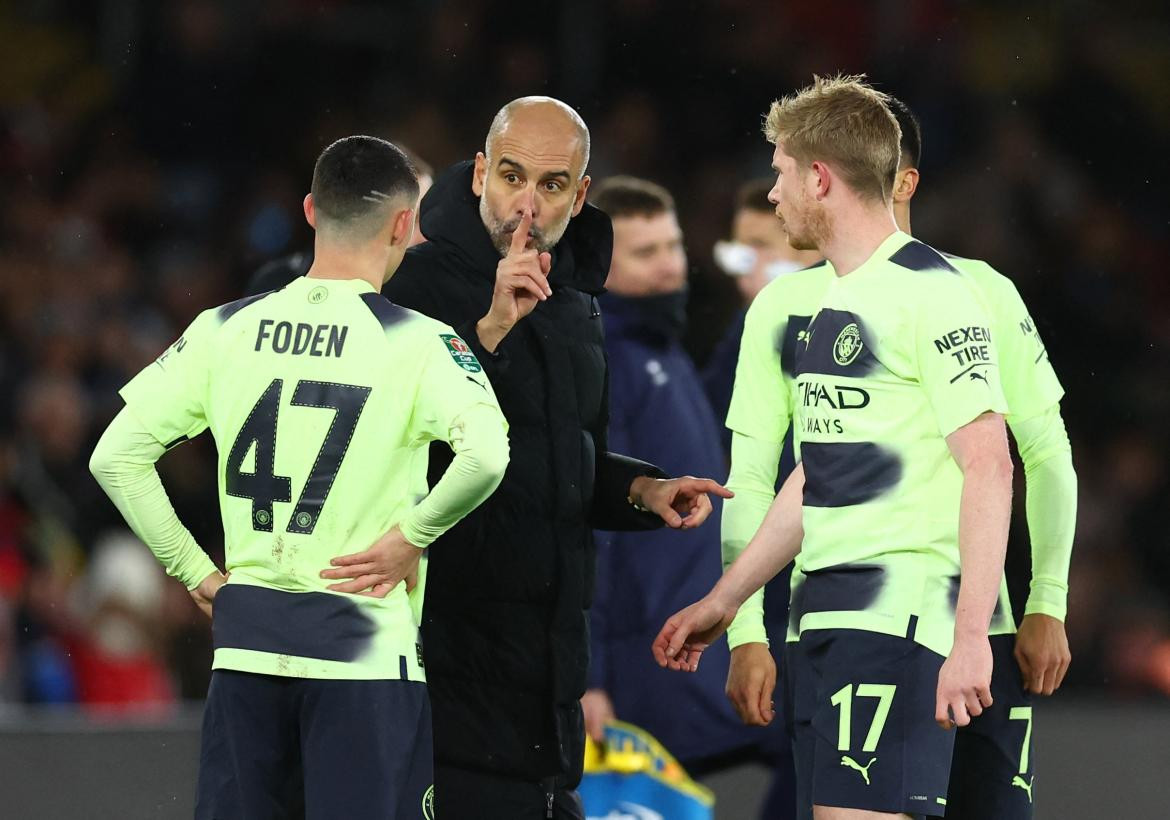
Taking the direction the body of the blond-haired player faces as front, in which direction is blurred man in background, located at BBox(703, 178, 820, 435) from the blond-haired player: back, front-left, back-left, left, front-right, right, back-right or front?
back-right

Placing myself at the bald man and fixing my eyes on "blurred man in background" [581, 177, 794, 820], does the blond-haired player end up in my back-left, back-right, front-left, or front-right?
back-right

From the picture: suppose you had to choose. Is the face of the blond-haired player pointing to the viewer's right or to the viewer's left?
to the viewer's left

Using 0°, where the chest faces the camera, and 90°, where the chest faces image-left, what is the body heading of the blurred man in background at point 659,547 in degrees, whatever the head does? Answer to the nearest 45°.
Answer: approximately 315°

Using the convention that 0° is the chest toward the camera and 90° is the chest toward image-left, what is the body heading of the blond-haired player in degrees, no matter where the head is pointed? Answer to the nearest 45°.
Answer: approximately 45°

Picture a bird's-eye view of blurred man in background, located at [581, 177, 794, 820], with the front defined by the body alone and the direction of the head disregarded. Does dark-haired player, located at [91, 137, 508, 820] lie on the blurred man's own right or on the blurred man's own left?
on the blurred man's own right

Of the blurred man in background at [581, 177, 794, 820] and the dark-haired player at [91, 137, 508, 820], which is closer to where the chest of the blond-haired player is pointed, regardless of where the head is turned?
the dark-haired player

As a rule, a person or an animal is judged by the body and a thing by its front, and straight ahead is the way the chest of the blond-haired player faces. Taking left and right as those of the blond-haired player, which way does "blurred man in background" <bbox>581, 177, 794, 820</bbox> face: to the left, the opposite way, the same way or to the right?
to the left

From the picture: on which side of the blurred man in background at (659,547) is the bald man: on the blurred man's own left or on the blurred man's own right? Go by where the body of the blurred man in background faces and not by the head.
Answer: on the blurred man's own right
